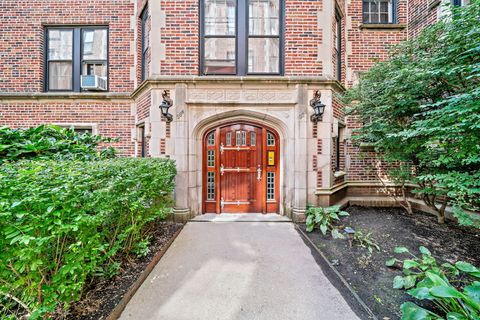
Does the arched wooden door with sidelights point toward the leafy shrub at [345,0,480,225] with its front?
no

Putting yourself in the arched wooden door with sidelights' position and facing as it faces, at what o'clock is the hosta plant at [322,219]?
The hosta plant is roughly at 10 o'clock from the arched wooden door with sidelights.

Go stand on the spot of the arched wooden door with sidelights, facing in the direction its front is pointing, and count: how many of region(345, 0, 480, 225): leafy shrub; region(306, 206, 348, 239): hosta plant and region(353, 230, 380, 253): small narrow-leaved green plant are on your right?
0

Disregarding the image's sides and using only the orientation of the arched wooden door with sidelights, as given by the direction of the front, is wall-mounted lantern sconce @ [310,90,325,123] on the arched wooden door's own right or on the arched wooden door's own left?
on the arched wooden door's own left

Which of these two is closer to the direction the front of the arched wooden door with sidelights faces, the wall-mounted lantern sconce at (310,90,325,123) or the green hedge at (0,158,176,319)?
the green hedge

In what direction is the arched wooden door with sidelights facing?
toward the camera

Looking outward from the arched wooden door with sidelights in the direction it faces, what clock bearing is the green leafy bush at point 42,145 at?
The green leafy bush is roughly at 2 o'clock from the arched wooden door with sidelights.

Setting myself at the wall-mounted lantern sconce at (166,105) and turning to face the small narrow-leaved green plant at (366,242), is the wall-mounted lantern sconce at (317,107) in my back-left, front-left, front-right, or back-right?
front-left

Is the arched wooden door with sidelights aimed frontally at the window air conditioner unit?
no

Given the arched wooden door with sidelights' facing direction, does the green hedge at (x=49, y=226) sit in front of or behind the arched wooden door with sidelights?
in front

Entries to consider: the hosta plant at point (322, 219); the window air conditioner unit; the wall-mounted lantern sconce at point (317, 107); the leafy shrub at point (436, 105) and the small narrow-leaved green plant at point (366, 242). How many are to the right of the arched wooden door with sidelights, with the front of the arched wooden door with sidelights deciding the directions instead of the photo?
1

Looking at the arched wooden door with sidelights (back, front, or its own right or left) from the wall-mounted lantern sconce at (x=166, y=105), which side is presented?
right

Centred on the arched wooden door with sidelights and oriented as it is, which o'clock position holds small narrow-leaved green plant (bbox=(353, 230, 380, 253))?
The small narrow-leaved green plant is roughly at 10 o'clock from the arched wooden door with sidelights.
